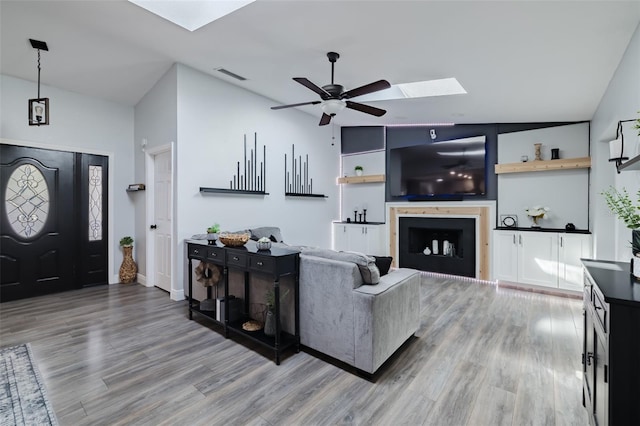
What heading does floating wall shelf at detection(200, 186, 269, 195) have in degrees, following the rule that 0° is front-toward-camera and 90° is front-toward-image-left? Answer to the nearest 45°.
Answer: approximately 315°

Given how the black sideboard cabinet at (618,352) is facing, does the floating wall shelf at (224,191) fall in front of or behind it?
in front

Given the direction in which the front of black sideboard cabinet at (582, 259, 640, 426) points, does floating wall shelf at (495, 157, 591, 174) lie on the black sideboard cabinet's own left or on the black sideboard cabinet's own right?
on the black sideboard cabinet's own right

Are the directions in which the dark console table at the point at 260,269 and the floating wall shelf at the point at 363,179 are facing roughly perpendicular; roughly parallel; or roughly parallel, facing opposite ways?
roughly parallel

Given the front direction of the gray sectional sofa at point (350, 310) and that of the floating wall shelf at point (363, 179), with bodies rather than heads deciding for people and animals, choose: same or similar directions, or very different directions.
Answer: very different directions

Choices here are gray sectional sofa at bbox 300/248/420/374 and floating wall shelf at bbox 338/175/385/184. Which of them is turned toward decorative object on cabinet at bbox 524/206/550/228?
the gray sectional sofa

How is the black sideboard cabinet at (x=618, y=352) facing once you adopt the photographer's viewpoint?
facing to the left of the viewer

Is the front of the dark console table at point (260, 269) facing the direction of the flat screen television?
no

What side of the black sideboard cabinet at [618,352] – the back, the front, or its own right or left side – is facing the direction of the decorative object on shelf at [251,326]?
front

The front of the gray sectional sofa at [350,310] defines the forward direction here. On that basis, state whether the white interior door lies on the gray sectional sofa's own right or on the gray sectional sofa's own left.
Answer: on the gray sectional sofa's own left

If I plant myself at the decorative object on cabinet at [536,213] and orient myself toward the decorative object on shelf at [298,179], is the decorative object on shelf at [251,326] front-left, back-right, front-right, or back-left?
front-left

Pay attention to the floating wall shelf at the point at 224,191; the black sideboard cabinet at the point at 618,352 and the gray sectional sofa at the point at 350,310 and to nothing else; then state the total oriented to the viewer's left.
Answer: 1

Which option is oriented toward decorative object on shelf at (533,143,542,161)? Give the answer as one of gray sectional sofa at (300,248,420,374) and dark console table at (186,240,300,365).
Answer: the gray sectional sofa

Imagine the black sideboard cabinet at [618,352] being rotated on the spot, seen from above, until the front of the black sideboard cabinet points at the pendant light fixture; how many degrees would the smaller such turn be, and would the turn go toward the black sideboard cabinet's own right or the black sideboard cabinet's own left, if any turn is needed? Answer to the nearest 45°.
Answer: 0° — it already faces it

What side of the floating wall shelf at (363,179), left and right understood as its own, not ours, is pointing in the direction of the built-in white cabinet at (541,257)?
left

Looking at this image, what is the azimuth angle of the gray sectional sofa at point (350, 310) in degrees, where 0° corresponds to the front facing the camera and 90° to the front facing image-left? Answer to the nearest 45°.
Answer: approximately 225°

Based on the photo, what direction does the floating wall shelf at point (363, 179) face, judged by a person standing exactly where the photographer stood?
facing the viewer and to the left of the viewer
